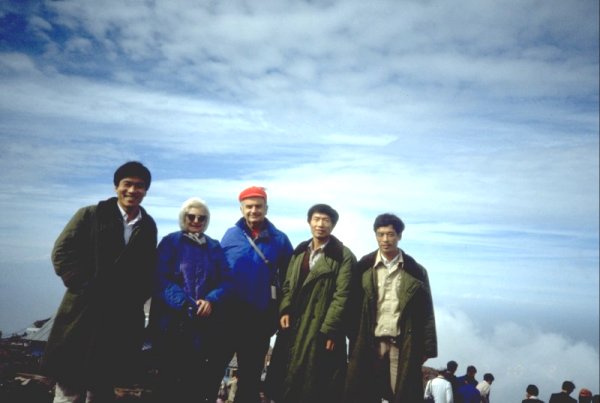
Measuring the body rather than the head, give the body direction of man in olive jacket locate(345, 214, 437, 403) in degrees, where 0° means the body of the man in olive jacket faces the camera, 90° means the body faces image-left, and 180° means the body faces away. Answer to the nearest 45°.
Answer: approximately 0°

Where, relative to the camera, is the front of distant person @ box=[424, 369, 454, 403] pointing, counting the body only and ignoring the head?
away from the camera

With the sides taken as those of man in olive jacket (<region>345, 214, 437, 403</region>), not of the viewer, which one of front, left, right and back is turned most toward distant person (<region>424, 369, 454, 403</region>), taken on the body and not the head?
back

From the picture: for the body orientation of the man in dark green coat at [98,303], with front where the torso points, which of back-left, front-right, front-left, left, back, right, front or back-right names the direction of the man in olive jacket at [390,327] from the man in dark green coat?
front-left

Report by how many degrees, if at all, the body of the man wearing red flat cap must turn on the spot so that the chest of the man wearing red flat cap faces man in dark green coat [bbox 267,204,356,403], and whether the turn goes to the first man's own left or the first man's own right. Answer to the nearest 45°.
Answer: approximately 90° to the first man's own left

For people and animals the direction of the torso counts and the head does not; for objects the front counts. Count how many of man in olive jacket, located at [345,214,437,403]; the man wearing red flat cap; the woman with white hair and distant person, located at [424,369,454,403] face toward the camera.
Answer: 3
